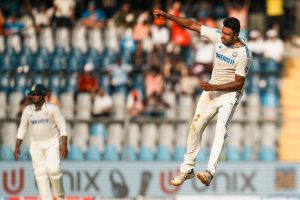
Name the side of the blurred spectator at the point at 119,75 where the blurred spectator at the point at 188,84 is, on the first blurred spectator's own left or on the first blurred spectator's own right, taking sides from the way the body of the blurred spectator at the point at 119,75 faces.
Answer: on the first blurred spectator's own left

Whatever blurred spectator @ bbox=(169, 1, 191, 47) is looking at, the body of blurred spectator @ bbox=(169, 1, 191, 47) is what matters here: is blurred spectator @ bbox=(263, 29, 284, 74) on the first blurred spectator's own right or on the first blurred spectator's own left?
on the first blurred spectator's own left

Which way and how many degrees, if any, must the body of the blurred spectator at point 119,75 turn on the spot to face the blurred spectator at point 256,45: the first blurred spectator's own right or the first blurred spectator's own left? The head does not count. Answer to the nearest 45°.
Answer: approximately 90° to the first blurred spectator's own left

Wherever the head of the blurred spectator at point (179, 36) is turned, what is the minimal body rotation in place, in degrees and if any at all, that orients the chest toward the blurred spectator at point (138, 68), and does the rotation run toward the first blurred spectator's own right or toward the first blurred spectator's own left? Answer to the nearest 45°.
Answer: approximately 45° to the first blurred spectator's own right

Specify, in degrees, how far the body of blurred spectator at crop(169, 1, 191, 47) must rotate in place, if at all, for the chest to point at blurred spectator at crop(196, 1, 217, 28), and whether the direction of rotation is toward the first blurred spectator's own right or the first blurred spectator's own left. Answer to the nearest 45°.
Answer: approximately 135° to the first blurred spectator's own left

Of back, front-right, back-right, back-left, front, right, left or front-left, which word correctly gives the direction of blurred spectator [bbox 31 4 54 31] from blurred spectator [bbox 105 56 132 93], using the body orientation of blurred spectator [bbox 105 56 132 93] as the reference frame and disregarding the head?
back-right

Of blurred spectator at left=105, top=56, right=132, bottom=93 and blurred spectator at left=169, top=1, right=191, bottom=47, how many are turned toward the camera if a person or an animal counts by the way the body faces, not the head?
2

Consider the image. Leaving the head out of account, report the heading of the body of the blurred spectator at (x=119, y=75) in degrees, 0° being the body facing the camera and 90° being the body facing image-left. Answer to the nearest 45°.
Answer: approximately 0°
